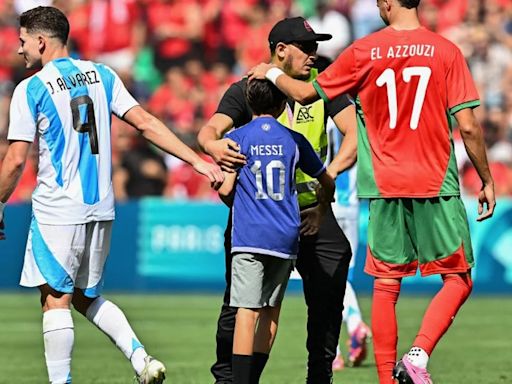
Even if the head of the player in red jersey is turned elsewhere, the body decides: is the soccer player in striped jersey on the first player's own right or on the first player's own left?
on the first player's own left

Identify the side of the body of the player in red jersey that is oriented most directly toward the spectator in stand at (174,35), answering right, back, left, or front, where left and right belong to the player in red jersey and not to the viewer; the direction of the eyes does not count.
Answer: front

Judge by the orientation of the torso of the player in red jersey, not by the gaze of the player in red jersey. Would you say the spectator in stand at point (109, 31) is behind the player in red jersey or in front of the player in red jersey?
in front

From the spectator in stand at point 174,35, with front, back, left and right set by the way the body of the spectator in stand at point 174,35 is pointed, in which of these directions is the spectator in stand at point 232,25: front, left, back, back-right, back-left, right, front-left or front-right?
left

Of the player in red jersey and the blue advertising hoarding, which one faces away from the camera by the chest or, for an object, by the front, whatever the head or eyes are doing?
the player in red jersey

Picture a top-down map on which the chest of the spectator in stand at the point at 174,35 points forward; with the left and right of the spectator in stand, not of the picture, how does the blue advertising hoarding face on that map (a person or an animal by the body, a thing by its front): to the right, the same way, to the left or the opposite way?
the same way

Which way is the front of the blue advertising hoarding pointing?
toward the camera

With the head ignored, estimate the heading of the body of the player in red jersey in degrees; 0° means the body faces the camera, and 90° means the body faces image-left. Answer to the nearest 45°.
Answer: approximately 180°

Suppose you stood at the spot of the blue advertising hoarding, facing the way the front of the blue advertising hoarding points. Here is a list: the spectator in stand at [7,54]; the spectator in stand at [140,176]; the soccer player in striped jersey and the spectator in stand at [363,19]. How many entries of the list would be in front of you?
1

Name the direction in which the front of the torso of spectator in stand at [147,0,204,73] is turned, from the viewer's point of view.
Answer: toward the camera

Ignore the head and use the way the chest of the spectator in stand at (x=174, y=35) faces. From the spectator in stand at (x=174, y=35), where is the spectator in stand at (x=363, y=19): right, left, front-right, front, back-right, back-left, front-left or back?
left

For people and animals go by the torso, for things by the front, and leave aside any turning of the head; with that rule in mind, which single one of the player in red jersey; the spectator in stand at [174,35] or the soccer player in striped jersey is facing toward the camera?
the spectator in stand

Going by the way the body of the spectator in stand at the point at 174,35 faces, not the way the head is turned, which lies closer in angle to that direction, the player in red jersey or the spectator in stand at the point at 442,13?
the player in red jersey

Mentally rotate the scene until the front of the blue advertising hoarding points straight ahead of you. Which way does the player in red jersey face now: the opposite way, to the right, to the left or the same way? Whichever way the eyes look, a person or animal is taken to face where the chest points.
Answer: the opposite way
